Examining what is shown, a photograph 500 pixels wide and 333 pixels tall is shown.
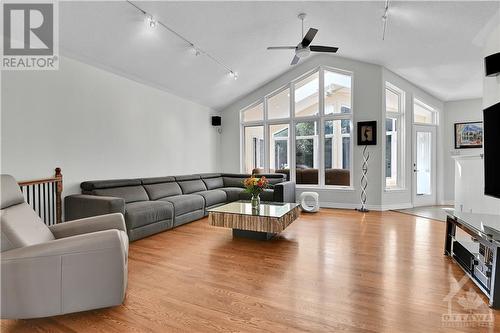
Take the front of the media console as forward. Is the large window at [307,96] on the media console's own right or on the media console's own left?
on the media console's own right

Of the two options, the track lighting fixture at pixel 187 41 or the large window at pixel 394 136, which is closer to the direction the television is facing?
the track lighting fixture

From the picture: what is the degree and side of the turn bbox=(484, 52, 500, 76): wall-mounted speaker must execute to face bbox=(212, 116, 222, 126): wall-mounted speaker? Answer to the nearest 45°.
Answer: approximately 45° to its right

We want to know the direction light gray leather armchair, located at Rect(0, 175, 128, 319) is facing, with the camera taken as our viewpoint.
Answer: facing to the right of the viewer

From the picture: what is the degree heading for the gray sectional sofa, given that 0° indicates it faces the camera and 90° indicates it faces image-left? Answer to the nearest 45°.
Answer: approximately 315°
